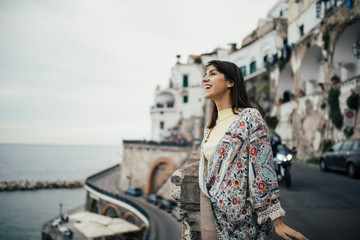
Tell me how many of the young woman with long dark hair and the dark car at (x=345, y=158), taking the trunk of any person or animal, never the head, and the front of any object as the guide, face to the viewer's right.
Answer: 0

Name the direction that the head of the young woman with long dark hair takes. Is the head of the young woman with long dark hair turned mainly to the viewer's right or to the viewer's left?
to the viewer's left

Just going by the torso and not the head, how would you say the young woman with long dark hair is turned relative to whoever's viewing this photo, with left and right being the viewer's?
facing the viewer and to the left of the viewer
